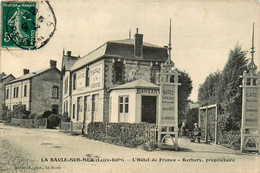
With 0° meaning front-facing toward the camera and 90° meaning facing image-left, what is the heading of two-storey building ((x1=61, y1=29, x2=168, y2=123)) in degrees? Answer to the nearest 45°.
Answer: approximately 45°

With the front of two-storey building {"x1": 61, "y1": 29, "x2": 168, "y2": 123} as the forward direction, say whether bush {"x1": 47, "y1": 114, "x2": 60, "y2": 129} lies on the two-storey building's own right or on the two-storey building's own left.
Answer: on the two-storey building's own right

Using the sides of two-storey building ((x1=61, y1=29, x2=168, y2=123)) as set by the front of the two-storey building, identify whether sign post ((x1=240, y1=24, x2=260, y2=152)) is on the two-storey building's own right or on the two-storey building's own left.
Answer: on the two-storey building's own left

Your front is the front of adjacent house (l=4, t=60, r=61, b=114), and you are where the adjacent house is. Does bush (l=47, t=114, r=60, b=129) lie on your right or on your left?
on your left
